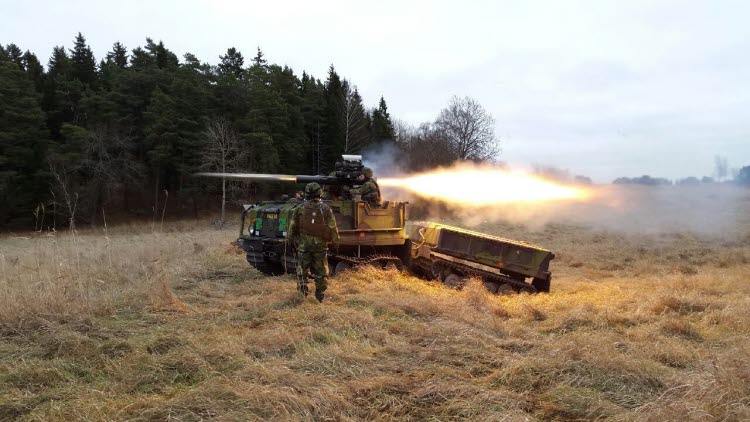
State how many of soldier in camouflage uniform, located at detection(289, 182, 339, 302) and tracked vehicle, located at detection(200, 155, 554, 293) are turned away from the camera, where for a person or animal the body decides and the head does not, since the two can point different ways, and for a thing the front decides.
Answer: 1

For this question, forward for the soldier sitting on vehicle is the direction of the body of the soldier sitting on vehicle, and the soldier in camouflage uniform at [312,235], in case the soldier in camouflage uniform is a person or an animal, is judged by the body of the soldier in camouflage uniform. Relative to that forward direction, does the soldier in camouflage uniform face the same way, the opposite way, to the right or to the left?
to the right

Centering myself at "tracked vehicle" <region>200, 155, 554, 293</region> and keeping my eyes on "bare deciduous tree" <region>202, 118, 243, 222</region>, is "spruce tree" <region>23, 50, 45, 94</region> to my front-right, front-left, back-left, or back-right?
front-left

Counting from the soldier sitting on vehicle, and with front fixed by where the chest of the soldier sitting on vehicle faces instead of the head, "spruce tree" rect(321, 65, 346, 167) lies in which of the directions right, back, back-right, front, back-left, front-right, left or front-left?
right

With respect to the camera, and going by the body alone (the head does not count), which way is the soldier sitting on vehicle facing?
to the viewer's left

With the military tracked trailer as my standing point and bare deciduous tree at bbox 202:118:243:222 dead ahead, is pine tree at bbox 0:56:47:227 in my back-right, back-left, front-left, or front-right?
front-left

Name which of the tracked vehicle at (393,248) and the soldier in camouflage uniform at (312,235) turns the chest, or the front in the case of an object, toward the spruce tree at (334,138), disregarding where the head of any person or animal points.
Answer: the soldier in camouflage uniform

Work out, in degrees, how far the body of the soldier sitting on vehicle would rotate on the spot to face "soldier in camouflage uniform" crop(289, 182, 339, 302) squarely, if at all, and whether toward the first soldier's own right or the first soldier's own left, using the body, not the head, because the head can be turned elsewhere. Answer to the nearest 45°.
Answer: approximately 90° to the first soldier's own left

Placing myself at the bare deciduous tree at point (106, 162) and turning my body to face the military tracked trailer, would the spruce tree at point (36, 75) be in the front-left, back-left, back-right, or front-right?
back-right

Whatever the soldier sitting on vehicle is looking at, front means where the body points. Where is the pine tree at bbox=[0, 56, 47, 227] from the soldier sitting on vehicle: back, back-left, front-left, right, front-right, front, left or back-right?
front-right

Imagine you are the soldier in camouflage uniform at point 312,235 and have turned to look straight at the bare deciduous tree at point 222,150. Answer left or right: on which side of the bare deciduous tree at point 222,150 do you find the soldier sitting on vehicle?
right

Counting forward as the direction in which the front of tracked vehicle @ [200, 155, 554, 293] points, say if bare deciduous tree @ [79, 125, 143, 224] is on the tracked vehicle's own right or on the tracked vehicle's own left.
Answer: on the tracked vehicle's own right

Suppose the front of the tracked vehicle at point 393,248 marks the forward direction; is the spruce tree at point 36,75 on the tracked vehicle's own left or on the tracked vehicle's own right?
on the tracked vehicle's own right

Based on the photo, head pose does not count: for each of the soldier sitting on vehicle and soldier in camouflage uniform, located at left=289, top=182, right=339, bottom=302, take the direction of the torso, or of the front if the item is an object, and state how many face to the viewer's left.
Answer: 1

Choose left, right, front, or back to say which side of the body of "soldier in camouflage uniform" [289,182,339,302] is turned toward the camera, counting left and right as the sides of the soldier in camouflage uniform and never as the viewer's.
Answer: back

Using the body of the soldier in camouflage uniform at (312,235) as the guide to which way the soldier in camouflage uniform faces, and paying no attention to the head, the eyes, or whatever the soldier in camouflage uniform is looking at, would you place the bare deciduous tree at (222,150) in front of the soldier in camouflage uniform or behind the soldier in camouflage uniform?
in front

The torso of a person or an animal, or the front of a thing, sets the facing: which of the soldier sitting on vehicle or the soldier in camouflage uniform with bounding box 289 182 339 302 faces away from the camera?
the soldier in camouflage uniform

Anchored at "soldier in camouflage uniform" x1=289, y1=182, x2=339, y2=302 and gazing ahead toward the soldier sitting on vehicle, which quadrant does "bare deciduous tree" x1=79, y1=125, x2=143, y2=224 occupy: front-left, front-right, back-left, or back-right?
front-left
